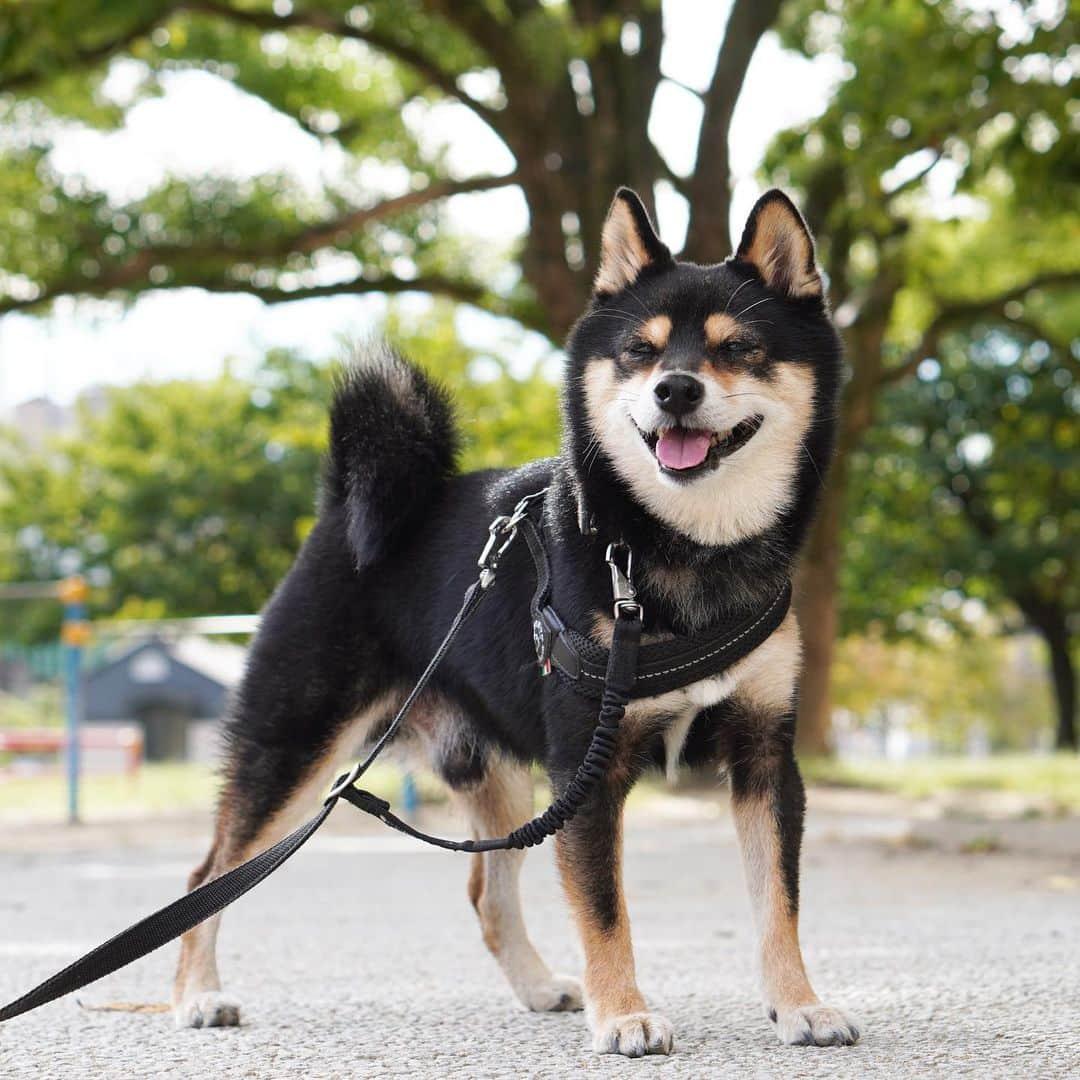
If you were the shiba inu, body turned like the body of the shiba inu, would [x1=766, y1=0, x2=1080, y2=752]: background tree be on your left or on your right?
on your left

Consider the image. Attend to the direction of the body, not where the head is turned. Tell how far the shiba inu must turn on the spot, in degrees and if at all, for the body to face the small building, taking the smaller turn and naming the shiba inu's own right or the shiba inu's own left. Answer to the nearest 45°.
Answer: approximately 135° to the shiba inu's own left

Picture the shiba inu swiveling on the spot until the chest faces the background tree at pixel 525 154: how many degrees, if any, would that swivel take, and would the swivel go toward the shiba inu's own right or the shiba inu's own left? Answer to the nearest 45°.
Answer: approximately 135° to the shiba inu's own left

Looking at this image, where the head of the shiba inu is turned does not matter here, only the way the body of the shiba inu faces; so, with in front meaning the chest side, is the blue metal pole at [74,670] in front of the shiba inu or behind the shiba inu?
behind

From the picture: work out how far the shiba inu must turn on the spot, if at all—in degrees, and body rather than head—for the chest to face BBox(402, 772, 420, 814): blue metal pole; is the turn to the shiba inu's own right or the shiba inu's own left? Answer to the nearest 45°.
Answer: approximately 135° to the shiba inu's own left

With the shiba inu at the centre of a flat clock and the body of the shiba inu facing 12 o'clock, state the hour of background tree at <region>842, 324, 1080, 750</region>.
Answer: The background tree is roughly at 8 o'clock from the shiba inu.

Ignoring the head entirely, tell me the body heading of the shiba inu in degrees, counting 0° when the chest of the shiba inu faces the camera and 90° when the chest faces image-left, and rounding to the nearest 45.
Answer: approximately 315°
